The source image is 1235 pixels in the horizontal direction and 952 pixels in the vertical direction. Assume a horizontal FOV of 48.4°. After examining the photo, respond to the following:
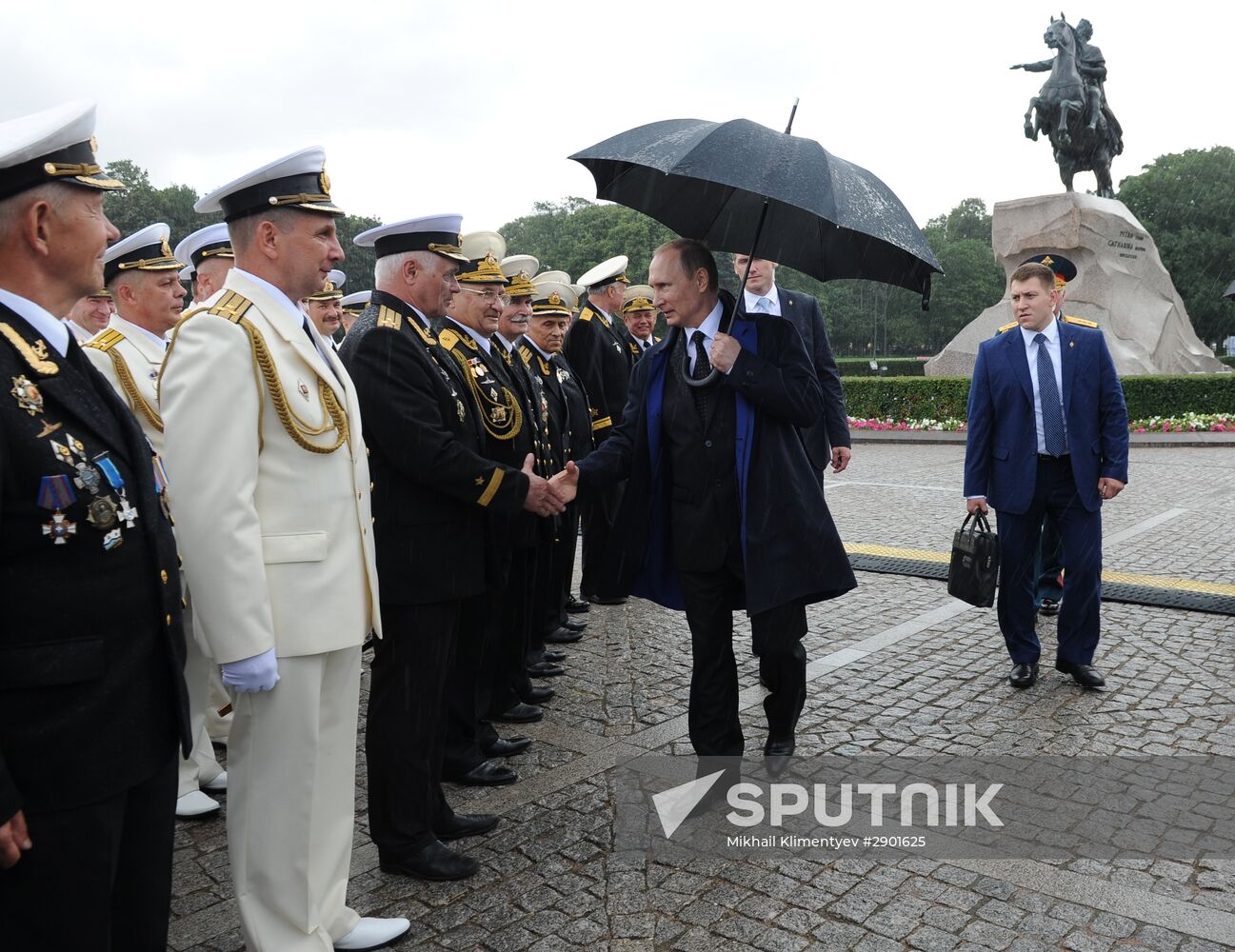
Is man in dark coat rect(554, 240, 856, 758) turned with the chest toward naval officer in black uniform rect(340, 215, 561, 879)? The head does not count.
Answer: yes

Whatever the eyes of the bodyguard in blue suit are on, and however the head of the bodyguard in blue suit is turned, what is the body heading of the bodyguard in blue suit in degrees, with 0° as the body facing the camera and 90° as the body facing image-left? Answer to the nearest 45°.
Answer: approximately 0°

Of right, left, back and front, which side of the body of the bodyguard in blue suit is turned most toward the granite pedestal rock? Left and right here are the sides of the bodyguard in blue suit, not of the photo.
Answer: back

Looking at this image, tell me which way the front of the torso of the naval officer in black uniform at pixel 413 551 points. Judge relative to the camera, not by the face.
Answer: to the viewer's right

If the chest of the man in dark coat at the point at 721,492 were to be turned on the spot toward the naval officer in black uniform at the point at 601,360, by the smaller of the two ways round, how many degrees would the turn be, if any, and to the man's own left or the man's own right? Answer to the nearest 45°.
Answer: approximately 135° to the man's own right

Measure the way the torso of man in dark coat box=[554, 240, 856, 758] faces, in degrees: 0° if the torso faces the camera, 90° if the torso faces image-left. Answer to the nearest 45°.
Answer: approximately 45°

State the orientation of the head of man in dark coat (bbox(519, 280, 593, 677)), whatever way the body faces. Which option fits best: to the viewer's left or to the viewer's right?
to the viewer's right

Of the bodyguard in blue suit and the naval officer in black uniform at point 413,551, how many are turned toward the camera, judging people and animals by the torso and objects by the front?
1

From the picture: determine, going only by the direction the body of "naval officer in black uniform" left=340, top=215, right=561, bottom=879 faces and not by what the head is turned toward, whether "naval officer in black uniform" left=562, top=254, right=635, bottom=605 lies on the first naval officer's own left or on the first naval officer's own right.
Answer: on the first naval officer's own left

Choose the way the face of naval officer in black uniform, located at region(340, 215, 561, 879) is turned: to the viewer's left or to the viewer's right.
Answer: to the viewer's right
